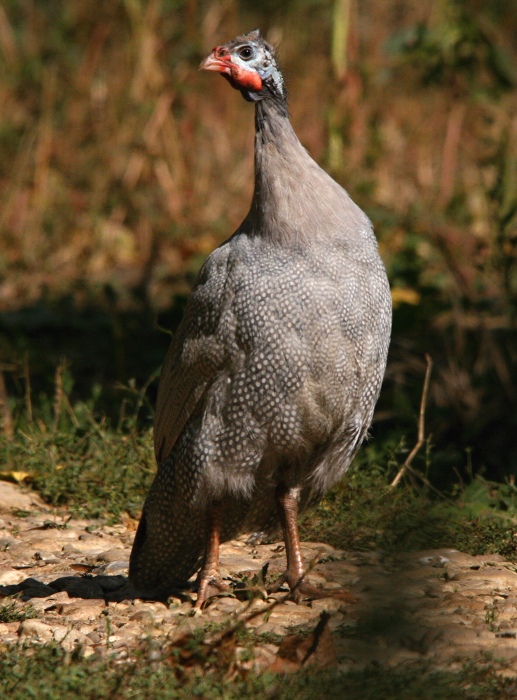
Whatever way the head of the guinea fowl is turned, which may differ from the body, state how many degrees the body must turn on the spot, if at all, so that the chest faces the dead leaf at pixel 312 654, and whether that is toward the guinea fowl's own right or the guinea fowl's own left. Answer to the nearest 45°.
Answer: approximately 45° to the guinea fowl's own right

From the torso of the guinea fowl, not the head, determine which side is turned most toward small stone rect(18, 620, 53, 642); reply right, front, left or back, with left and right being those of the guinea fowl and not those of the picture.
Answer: right

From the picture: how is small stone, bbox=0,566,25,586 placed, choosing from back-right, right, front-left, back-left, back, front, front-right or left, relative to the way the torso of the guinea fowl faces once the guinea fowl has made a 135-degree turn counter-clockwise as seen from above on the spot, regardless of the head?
left

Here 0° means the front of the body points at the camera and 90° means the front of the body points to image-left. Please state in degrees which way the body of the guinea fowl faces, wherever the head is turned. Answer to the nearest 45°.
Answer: approximately 315°
